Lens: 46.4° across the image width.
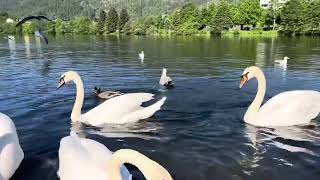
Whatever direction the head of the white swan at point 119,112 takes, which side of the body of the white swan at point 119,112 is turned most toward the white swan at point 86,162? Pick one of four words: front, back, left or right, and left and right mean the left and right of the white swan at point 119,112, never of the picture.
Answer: left

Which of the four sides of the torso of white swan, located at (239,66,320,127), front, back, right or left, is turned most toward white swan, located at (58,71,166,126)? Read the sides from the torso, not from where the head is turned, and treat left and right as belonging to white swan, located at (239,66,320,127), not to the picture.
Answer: front

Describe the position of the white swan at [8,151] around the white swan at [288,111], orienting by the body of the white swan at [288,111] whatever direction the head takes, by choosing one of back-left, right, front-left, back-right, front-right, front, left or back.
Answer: front-left

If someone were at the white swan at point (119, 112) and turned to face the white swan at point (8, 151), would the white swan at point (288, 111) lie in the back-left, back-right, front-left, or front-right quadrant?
back-left

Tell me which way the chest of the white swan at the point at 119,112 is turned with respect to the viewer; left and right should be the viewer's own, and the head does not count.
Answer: facing to the left of the viewer

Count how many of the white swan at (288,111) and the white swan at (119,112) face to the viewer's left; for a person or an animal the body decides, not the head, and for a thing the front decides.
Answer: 2

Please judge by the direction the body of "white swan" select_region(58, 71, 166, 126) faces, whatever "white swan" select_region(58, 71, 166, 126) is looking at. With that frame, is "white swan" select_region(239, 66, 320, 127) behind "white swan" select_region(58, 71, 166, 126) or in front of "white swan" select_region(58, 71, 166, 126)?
behind

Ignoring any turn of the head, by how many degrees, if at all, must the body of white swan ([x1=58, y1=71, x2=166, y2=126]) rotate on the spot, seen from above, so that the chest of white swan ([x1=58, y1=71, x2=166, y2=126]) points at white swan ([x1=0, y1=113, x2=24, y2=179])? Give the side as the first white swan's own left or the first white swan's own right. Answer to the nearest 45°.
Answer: approximately 45° to the first white swan's own left

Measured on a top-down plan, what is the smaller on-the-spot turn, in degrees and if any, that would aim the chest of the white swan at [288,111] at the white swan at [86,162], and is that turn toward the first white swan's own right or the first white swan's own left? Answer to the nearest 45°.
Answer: approximately 45° to the first white swan's own left

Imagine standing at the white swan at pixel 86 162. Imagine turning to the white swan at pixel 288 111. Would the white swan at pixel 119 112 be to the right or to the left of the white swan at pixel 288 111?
left

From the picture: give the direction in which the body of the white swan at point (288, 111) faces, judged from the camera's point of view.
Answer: to the viewer's left
